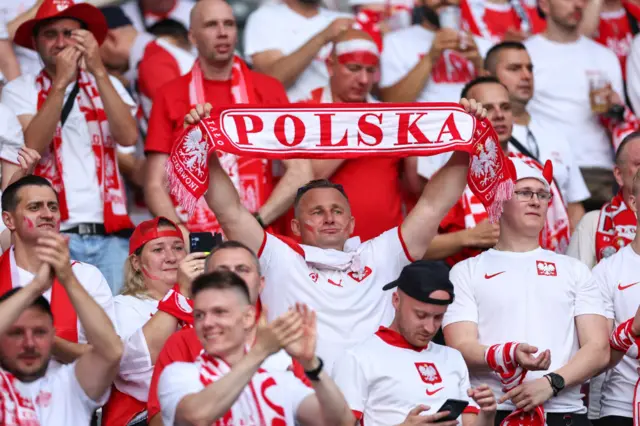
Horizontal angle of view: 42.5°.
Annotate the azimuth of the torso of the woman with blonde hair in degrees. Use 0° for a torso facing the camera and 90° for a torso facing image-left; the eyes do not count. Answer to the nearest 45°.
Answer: approximately 315°

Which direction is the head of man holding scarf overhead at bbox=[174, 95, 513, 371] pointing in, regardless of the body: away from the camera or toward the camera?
toward the camera

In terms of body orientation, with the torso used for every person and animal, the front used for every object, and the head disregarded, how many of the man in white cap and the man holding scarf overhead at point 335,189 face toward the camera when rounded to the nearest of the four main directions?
2

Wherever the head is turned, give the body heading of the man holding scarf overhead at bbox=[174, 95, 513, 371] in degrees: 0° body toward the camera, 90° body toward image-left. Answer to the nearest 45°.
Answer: approximately 0°

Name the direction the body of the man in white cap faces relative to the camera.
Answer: toward the camera

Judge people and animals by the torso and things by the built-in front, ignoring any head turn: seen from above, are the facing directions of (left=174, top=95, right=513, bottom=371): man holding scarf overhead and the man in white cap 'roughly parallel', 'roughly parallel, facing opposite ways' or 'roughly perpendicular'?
roughly parallel

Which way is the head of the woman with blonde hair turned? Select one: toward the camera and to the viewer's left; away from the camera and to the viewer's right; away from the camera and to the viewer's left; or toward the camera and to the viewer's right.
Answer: toward the camera and to the viewer's right

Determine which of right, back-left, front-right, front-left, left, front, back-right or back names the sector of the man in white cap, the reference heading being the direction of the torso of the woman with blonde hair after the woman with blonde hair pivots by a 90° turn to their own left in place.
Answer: front-right

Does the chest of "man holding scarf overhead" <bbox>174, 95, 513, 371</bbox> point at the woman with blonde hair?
no

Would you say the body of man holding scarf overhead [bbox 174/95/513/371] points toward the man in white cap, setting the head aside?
no
